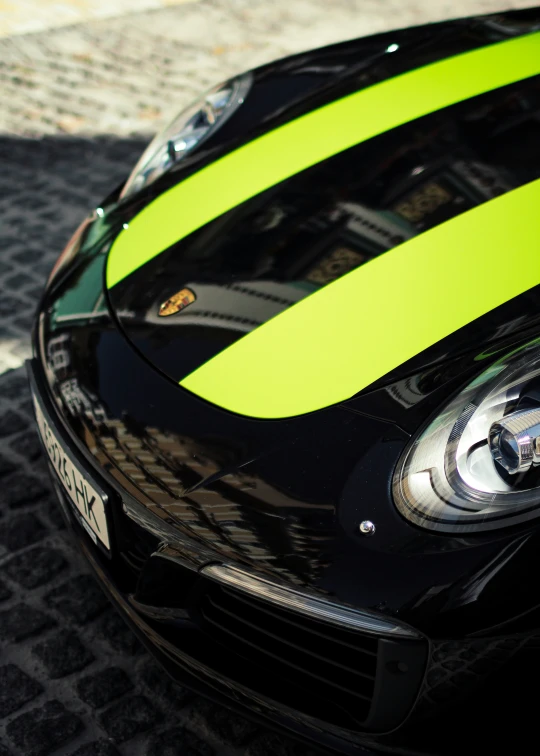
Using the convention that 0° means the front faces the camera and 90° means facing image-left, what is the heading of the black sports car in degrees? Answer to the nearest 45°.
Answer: approximately 45°
